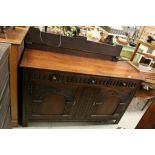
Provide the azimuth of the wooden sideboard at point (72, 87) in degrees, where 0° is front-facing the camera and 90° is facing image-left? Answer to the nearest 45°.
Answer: approximately 0°

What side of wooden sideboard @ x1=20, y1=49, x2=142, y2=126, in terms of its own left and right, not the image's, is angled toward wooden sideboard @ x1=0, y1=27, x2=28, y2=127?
right
